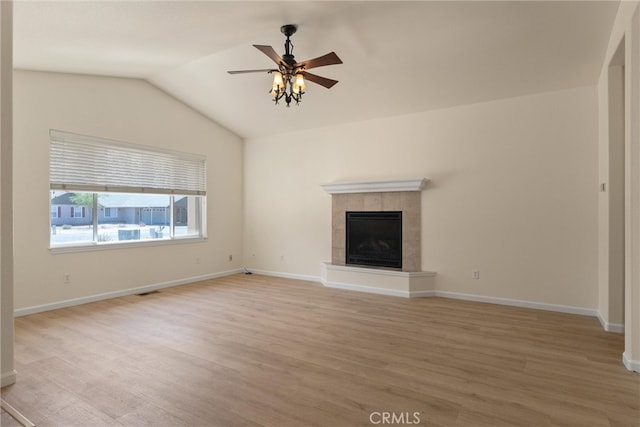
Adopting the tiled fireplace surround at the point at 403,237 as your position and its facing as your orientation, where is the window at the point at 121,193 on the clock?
The window is roughly at 1 o'clock from the tiled fireplace surround.

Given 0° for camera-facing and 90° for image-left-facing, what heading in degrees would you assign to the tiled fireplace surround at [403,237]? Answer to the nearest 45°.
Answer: approximately 45°
